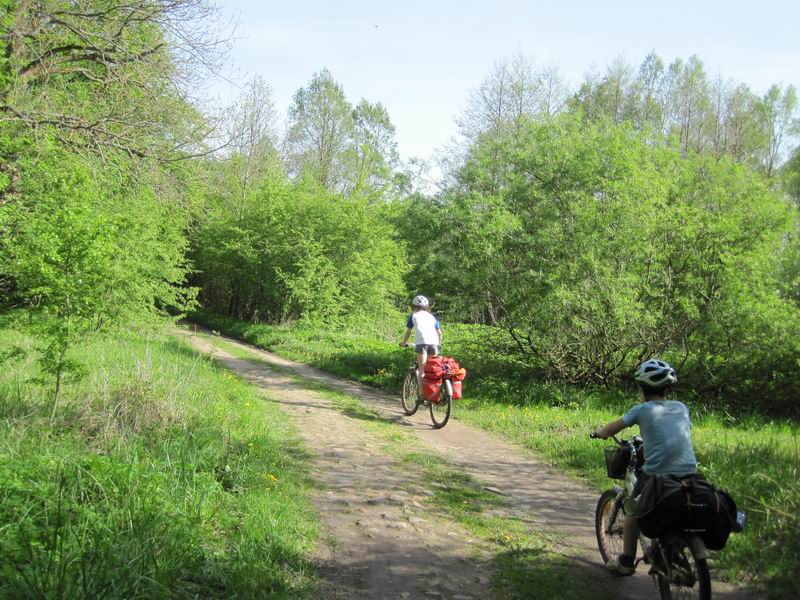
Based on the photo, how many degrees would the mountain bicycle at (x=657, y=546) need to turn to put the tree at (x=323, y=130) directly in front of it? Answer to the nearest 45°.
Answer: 0° — it already faces it

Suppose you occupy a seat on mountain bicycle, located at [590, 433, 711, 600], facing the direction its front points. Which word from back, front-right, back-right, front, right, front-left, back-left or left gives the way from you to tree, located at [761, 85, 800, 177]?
front-right

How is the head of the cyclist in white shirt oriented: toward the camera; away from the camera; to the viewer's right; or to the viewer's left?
away from the camera

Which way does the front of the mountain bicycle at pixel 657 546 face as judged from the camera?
facing away from the viewer and to the left of the viewer

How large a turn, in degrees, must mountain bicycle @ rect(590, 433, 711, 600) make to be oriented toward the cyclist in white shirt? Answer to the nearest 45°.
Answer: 0° — it already faces them

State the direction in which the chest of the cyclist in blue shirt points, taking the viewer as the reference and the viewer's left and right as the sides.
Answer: facing away from the viewer and to the left of the viewer

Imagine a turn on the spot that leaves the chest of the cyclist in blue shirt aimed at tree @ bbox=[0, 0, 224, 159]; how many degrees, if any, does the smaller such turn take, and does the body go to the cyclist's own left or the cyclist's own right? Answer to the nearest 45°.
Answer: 0° — they already face it

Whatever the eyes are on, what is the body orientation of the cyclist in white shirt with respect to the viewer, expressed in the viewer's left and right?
facing away from the viewer and to the left of the viewer
